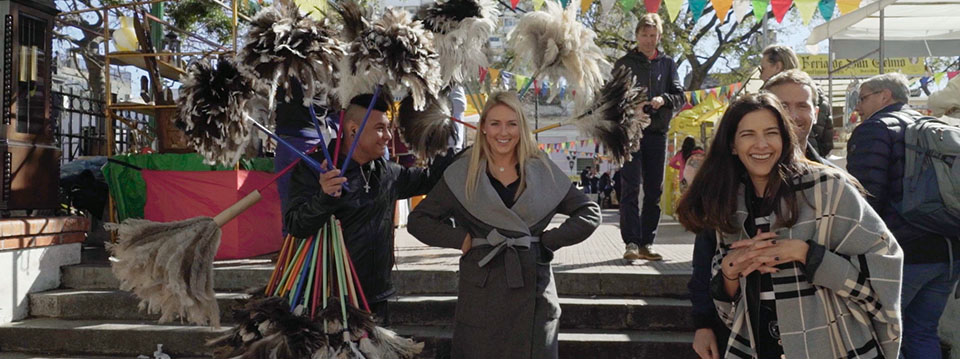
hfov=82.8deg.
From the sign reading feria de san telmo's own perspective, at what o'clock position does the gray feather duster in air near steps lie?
The gray feather duster in air near steps is roughly at 12 o'clock from the sign reading feria de san telmo.

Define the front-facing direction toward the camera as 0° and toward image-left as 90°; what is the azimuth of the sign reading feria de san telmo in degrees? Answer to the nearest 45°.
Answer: approximately 0°

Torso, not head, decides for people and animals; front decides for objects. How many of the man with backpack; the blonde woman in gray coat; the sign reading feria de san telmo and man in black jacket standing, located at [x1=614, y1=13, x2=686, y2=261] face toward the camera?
3

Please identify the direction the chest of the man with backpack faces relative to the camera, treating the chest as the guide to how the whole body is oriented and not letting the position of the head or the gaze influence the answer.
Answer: to the viewer's left

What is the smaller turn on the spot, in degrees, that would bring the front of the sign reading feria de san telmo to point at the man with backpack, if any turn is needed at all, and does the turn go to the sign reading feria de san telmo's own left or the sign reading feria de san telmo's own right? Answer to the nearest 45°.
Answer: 0° — it already faces them

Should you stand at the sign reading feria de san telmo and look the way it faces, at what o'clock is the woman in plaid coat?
The woman in plaid coat is roughly at 12 o'clock from the sign reading feria de san telmo.

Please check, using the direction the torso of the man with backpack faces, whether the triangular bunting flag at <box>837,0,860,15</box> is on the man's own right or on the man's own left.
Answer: on the man's own right
